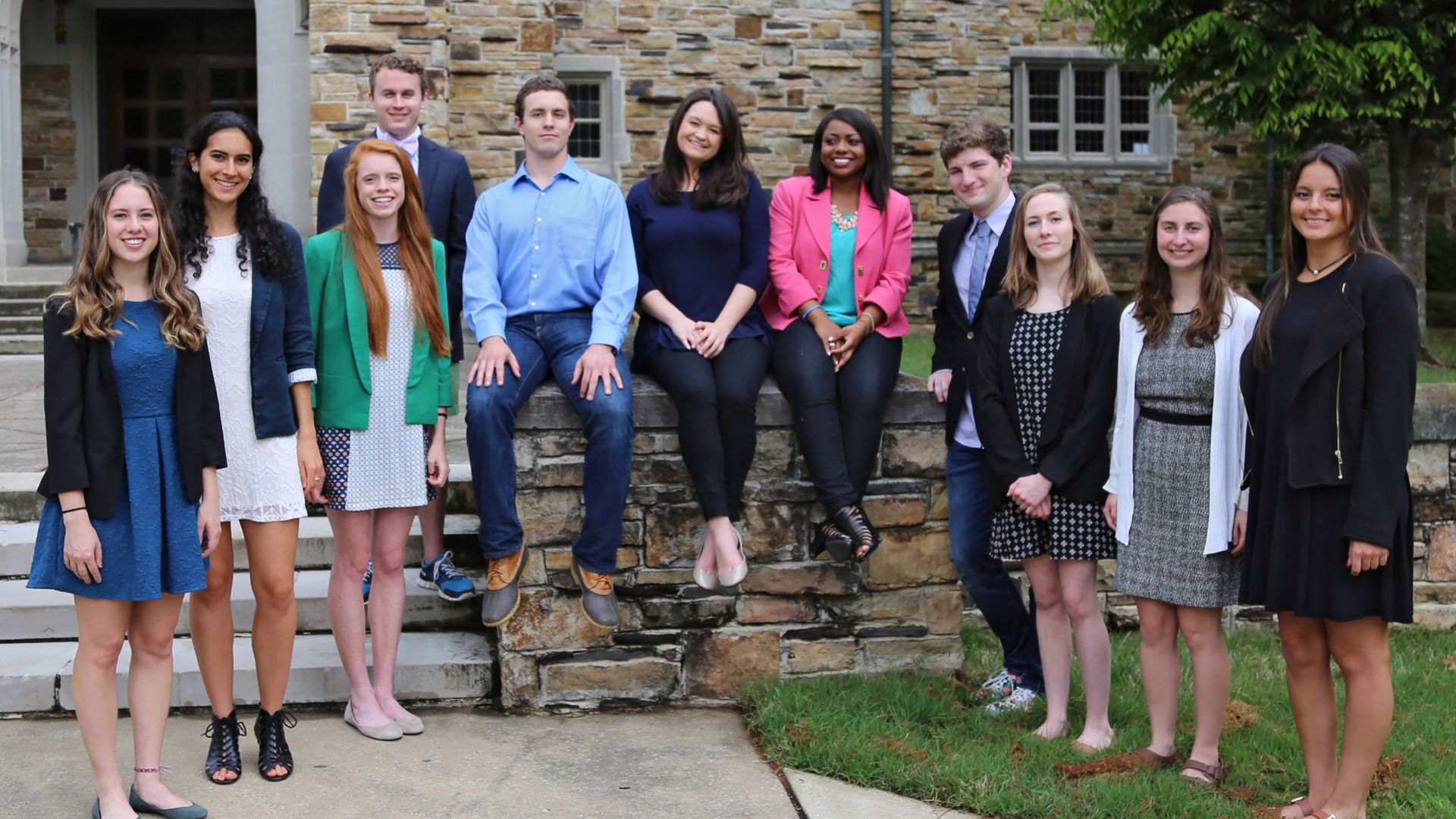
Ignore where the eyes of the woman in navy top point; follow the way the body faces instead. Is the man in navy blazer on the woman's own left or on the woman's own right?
on the woman's own right

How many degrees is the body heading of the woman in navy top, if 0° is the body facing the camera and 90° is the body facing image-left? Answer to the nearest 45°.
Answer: approximately 0°

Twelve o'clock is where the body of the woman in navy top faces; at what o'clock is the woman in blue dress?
The woman in blue dress is roughly at 2 o'clock from the woman in navy top.

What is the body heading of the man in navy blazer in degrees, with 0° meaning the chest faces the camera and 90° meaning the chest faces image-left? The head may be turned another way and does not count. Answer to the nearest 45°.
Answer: approximately 0°

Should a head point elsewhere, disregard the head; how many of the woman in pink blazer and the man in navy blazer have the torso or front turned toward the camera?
2

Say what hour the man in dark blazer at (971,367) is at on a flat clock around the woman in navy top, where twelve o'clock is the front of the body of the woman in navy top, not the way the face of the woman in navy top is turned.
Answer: The man in dark blazer is roughly at 9 o'clock from the woman in navy top.

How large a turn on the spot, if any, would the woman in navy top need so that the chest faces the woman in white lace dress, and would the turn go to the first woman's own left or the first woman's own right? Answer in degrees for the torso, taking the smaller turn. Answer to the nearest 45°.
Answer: approximately 45° to the first woman's own right
